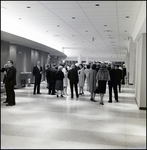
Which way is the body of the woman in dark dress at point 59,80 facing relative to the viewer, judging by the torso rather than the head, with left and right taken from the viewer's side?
facing away from the viewer
